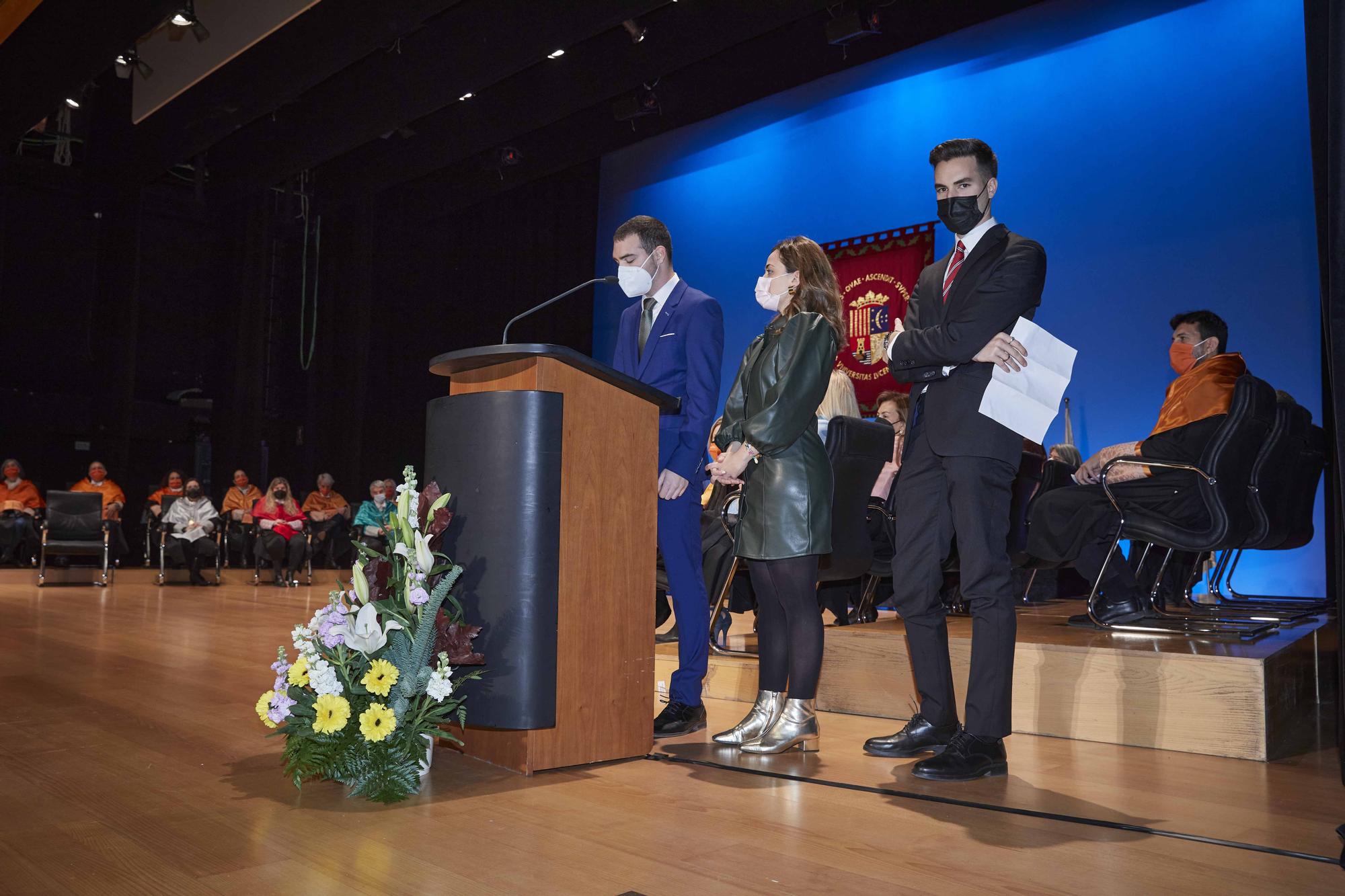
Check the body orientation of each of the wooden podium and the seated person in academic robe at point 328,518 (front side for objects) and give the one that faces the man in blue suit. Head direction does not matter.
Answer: the seated person in academic robe

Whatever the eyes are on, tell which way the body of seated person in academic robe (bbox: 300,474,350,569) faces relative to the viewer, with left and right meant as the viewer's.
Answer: facing the viewer

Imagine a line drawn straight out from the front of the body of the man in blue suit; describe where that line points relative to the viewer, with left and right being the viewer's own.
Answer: facing the viewer and to the left of the viewer

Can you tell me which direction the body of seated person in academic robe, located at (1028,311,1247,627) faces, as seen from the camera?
to the viewer's left

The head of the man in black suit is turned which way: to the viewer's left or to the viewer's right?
to the viewer's left

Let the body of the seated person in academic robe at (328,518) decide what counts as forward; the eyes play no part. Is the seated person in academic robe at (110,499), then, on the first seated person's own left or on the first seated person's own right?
on the first seated person's own right

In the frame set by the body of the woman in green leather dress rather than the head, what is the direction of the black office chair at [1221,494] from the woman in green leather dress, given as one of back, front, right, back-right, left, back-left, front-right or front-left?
back-right

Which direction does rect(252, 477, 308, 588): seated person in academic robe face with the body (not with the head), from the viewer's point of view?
toward the camera

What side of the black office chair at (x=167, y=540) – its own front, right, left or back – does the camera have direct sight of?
front

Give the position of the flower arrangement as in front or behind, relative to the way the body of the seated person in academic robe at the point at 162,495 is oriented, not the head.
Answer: in front

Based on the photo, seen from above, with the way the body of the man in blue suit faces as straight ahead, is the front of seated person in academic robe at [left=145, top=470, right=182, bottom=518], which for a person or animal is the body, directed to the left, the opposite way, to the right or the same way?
to the left

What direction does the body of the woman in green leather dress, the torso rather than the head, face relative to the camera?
to the viewer's left

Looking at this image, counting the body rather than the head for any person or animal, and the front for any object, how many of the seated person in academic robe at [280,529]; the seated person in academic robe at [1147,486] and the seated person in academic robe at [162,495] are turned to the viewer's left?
1
